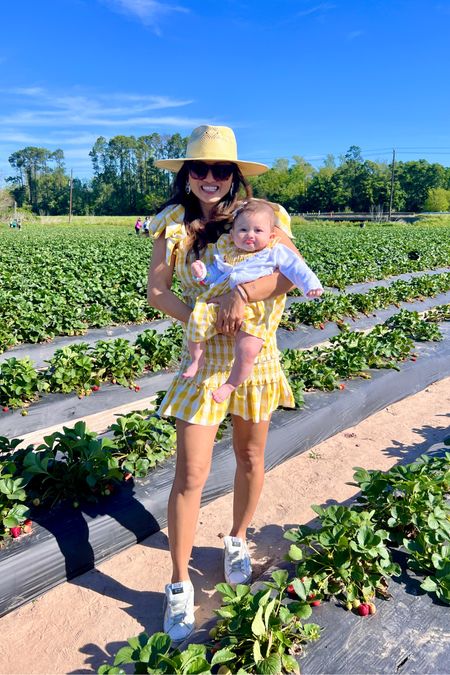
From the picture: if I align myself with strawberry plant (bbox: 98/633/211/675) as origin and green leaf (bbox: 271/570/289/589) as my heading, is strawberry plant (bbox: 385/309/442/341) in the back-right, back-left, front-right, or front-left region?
front-left

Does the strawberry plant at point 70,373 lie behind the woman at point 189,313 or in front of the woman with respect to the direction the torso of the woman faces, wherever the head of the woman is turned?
behind

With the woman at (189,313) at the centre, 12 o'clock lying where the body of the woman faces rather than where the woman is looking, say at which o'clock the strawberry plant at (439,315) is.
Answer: The strawberry plant is roughly at 7 o'clock from the woman.

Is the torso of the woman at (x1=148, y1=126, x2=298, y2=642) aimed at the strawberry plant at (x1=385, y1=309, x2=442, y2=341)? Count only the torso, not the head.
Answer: no

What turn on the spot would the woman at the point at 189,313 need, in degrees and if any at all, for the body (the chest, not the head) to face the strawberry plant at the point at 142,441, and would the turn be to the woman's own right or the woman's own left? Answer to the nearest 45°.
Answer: approximately 180°

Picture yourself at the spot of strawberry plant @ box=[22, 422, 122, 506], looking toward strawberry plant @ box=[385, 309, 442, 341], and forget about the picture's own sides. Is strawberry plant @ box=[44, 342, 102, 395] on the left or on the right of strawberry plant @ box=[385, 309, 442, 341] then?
left

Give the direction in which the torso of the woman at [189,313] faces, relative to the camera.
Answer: toward the camera

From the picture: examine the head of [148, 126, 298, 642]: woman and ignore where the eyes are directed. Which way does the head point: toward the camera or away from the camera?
toward the camera

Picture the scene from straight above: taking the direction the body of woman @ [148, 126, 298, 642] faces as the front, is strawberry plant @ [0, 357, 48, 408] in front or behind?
behind

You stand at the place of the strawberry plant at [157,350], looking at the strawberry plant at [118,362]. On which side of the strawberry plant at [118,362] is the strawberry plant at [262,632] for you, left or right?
left

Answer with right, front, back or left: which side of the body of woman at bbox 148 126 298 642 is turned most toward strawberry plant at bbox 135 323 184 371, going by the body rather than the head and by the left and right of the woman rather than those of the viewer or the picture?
back

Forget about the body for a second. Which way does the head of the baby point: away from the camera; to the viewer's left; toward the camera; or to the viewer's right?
toward the camera

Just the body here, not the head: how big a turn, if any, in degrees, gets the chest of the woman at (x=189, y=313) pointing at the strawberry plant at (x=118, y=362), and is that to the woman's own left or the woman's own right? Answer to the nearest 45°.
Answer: approximately 180°
